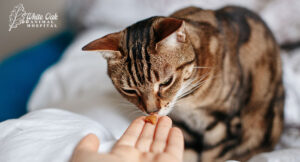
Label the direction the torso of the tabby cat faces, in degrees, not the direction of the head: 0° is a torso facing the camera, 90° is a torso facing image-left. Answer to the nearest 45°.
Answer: approximately 45°
